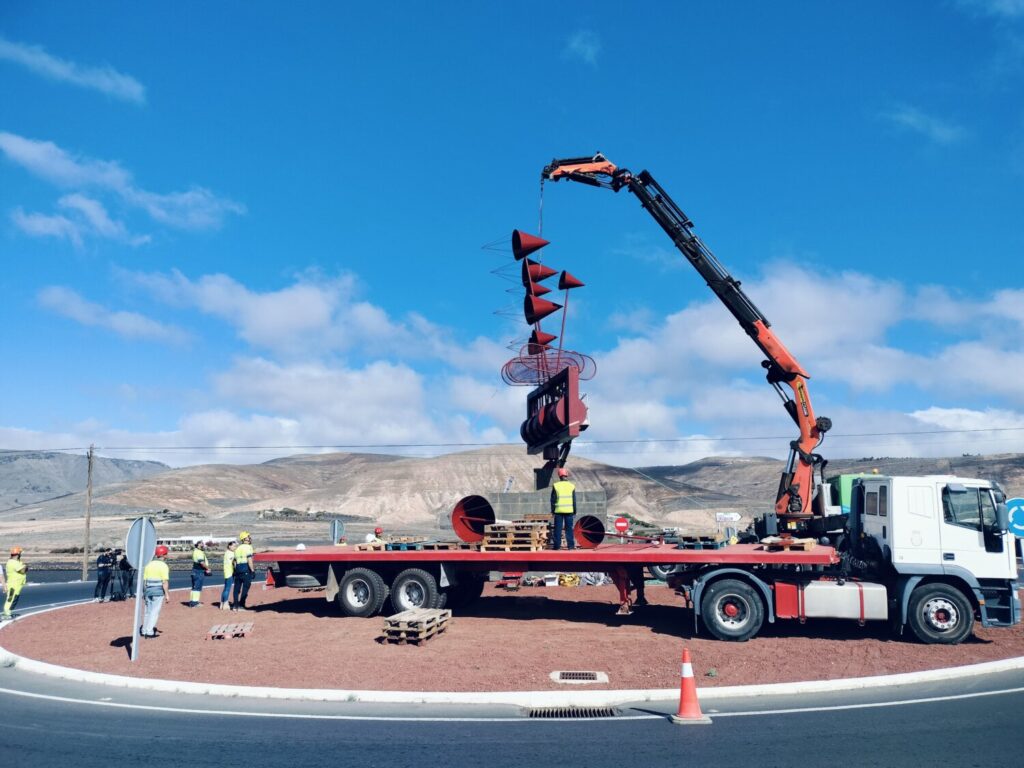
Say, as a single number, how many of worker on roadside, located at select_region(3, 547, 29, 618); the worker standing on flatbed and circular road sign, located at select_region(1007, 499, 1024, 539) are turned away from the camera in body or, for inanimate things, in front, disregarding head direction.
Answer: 1

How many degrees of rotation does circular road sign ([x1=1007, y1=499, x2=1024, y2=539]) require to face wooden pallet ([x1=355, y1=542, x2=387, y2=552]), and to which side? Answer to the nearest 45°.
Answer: approximately 90° to its right

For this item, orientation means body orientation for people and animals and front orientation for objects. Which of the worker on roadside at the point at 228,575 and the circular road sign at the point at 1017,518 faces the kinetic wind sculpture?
the worker on roadside

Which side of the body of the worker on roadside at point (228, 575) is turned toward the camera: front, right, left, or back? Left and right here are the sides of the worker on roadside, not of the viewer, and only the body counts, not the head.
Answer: right

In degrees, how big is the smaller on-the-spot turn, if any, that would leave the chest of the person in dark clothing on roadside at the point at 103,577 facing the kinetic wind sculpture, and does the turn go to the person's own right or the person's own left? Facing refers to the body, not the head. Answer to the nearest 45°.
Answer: approximately 45° to the person's own right

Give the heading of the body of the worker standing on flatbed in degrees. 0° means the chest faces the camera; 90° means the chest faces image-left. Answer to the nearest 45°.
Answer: approximately 180°

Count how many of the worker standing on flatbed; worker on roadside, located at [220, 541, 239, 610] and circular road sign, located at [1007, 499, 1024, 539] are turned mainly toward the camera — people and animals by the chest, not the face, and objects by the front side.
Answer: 1

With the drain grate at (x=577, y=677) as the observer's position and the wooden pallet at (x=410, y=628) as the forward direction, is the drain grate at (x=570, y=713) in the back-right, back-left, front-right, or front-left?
back-left

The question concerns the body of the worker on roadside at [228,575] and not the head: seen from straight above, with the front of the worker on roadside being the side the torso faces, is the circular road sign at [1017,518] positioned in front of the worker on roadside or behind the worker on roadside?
in front

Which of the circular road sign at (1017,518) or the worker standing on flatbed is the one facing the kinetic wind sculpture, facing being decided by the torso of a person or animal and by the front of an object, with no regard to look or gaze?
the worker standing on flatbed

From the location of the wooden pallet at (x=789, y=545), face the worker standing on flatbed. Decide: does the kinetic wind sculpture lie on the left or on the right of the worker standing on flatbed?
right

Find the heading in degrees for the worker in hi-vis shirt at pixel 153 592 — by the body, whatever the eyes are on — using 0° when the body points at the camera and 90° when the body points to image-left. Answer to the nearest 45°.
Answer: approximately 225°
